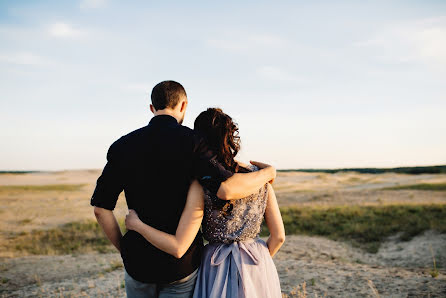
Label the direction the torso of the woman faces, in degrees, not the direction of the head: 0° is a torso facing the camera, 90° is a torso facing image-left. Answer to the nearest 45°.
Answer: approximately 180°

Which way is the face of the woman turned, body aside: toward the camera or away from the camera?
away from the camera
